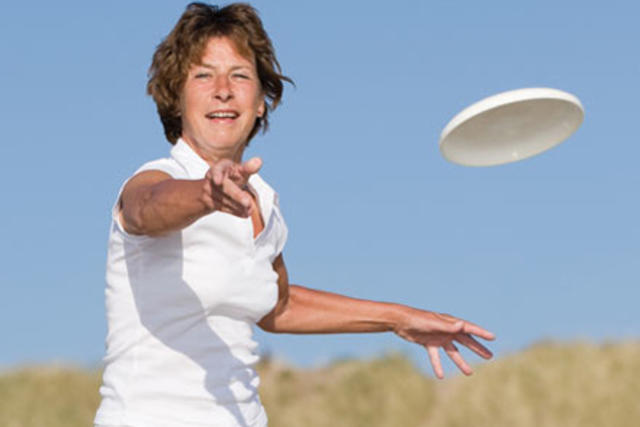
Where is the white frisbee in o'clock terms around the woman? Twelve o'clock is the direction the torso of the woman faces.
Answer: The white frisbee is roughly at 9 o'clock from the woman.

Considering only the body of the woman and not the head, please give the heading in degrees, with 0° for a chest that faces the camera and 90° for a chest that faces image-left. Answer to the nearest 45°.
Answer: approximately 315°
